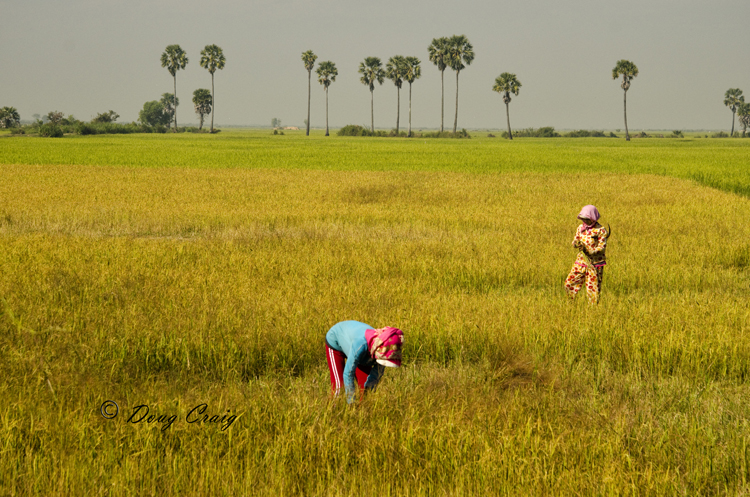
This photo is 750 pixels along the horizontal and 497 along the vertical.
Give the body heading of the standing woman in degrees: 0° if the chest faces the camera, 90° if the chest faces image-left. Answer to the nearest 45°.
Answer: approximately 45°

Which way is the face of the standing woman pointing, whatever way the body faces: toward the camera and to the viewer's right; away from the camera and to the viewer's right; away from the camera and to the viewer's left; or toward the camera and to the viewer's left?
toward the camera and to the viewer's left

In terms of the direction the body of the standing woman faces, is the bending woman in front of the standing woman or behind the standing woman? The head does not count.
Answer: in front
